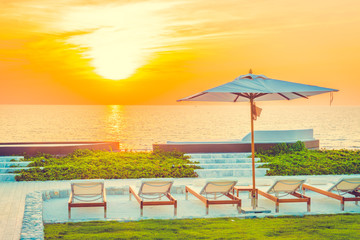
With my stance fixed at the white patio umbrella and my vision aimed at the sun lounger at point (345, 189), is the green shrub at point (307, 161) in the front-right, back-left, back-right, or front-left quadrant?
front-left

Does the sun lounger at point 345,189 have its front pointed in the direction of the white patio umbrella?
no

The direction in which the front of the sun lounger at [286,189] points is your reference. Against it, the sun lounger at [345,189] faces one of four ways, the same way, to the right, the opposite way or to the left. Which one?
the same way

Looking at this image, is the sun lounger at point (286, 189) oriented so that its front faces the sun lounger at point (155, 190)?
no
